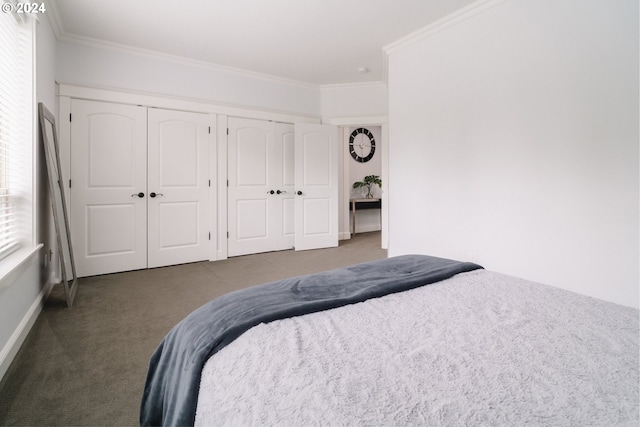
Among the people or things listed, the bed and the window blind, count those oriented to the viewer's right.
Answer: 1

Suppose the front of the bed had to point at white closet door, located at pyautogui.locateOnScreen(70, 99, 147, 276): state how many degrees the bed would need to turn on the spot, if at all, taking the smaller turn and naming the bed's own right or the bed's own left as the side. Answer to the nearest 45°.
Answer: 0° — it already faces it

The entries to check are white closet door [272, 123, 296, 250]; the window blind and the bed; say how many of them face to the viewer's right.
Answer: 1

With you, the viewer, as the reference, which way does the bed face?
facing away from the viewer and to the left of the viewer

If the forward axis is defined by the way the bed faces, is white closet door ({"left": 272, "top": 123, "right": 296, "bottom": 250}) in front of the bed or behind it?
in front

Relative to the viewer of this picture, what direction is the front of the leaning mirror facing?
facing to the right of the viewer

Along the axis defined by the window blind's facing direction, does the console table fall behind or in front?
in front

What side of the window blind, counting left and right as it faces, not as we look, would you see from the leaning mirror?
left

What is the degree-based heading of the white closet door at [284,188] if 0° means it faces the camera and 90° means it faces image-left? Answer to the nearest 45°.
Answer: approximately 0°

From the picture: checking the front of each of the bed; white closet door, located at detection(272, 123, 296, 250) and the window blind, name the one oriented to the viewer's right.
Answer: the window blind

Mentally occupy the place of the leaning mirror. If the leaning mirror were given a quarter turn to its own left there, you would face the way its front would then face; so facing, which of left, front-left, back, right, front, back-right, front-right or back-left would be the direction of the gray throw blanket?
back

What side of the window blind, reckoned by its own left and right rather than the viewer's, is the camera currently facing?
right

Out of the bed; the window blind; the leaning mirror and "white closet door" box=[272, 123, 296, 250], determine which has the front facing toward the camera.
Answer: the white closet door
